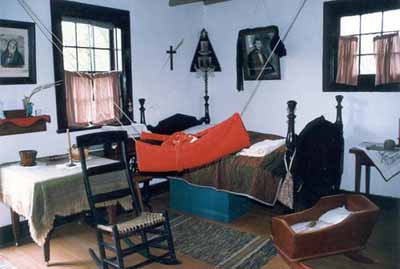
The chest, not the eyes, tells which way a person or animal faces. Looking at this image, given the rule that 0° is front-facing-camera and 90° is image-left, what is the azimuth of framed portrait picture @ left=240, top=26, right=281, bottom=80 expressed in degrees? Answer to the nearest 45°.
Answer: approximately 0°

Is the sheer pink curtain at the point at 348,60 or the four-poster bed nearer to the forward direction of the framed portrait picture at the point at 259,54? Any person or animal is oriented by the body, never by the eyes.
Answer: the four-poster bed

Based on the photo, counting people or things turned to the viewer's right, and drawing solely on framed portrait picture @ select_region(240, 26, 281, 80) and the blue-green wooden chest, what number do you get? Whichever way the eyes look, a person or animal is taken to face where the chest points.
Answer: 0

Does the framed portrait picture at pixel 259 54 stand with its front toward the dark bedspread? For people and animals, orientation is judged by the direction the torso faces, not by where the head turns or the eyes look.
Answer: yes

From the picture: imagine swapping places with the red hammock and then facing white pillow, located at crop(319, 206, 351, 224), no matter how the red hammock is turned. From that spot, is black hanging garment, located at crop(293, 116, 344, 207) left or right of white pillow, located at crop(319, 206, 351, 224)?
left

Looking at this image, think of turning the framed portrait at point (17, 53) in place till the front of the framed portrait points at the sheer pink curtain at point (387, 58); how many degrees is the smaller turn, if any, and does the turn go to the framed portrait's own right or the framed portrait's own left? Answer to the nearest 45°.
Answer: approximately 45° to the framed portrait's own left

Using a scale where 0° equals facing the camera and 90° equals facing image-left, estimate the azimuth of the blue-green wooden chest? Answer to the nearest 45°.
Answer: approximately 45°

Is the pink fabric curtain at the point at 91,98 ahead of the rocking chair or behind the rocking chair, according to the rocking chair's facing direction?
behind

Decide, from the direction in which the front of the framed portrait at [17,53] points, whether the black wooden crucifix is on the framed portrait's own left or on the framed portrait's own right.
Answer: on the framed portrait's own left

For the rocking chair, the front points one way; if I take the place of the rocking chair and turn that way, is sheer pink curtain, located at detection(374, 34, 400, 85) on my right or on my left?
on my left
